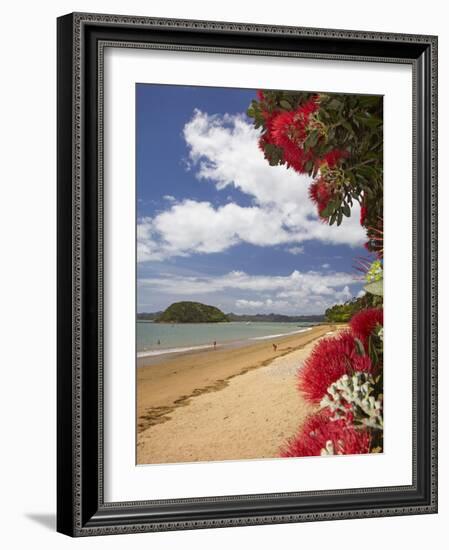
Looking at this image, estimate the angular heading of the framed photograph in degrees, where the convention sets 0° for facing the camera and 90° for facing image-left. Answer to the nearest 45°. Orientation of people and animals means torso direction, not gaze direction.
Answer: approximately 315°
